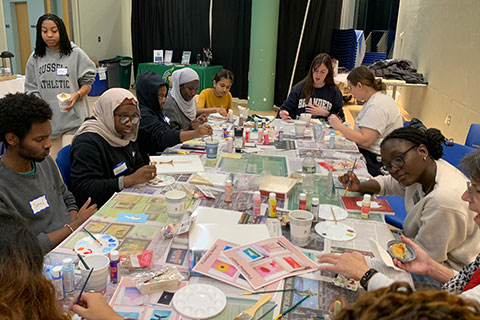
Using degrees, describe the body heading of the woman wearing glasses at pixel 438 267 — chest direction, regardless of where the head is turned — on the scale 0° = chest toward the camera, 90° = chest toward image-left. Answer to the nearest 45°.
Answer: approximately 90°

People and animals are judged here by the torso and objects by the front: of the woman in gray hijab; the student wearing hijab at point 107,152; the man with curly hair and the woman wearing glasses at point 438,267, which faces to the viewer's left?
the woman wearing glasses

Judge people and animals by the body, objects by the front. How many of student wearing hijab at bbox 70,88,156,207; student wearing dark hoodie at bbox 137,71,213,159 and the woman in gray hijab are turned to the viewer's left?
0

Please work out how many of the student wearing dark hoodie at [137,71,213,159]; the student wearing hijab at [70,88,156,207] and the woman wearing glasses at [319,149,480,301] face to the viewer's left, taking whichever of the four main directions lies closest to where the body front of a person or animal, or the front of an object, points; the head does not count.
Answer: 1

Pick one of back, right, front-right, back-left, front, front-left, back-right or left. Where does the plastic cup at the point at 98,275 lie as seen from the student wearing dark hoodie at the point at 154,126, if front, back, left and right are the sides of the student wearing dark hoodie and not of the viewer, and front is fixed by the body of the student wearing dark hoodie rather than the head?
right

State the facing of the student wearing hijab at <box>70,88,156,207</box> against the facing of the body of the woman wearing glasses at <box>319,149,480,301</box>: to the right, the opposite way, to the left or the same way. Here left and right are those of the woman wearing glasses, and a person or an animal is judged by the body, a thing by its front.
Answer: the opposite way

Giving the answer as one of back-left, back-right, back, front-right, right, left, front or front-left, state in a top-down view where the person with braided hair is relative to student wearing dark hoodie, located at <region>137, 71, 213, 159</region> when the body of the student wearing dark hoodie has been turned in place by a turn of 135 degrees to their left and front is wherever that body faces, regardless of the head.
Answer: back

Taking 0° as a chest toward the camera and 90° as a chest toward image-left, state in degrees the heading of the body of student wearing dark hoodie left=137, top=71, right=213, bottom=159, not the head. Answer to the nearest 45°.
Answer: approximately 270°

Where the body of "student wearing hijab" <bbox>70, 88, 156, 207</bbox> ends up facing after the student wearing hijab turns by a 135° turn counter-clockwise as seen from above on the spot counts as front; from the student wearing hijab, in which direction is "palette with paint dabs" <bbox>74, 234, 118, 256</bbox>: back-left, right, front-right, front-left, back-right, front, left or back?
back

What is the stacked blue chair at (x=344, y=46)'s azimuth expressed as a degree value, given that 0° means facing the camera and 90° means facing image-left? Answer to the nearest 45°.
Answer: approximately 45°

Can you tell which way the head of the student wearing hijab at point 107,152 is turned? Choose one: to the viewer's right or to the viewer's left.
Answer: to the viewer's right

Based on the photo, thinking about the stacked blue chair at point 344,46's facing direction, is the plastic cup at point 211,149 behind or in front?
in front

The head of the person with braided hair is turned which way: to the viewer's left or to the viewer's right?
to the viewer's left

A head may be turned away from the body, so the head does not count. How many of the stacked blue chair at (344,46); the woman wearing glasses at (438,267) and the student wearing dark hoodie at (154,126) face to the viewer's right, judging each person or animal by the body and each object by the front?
1

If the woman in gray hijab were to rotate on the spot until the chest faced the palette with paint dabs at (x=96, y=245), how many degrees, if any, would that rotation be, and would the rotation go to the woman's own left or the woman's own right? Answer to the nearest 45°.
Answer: approximately 45° to the woman's own right

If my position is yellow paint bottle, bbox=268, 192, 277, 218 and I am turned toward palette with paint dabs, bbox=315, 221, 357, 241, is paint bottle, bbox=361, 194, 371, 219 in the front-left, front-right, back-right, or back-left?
front-left

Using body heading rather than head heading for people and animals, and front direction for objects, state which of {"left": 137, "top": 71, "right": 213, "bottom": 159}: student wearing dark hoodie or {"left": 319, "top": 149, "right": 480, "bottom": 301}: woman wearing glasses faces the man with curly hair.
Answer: the woman wearing glasses
